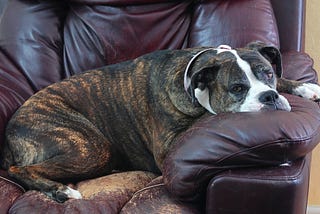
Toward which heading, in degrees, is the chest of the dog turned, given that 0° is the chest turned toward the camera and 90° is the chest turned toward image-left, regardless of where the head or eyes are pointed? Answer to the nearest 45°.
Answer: approximately 270°
